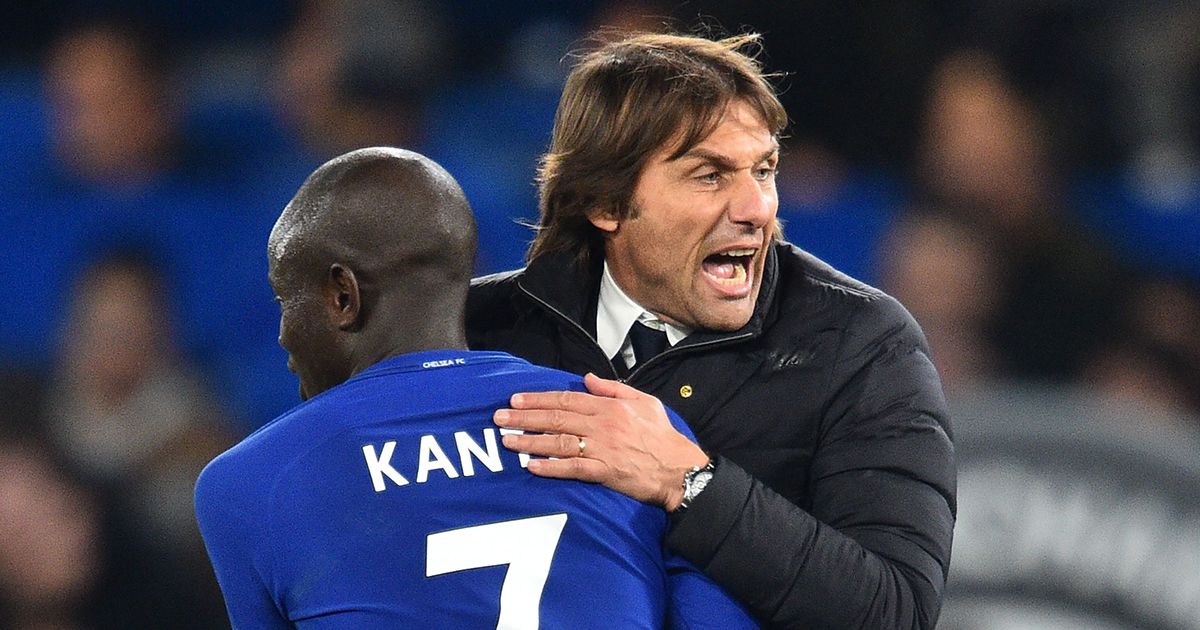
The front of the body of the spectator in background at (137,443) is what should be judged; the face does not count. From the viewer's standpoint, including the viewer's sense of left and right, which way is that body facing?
facing the viewer and to the left of the viewer

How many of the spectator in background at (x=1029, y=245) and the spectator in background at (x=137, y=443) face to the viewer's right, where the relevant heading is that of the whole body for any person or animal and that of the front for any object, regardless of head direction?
0

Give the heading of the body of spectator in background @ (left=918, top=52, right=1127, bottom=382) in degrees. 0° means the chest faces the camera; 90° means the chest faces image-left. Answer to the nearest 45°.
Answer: approximately 45°

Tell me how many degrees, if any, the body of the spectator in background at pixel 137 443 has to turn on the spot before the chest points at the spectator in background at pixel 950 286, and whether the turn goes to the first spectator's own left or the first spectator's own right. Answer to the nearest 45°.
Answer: approximately 135° to the first spectator's own left

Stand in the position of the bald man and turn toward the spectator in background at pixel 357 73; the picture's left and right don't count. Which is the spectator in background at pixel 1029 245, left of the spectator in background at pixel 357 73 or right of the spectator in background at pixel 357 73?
right
